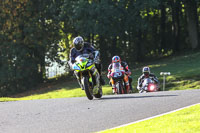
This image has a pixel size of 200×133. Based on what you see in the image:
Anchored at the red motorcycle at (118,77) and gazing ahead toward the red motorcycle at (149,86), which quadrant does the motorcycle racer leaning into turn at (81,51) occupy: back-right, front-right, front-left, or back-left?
back-right

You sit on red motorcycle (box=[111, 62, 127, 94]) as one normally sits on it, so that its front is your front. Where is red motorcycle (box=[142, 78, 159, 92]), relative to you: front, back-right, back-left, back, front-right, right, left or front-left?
back-left

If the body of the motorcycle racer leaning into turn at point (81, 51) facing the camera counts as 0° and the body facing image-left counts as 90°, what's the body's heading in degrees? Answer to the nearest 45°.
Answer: approximately 45°

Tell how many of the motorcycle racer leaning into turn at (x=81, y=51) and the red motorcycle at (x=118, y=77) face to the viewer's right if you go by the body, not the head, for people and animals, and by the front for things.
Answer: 0

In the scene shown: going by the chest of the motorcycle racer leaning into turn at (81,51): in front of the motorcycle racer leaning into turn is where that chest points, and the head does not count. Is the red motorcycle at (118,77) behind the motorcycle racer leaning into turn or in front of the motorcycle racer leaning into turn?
behind

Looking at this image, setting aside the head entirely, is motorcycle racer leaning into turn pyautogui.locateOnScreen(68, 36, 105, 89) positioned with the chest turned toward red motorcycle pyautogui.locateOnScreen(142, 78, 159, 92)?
no

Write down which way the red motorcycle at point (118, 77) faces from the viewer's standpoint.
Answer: facing the viewer
